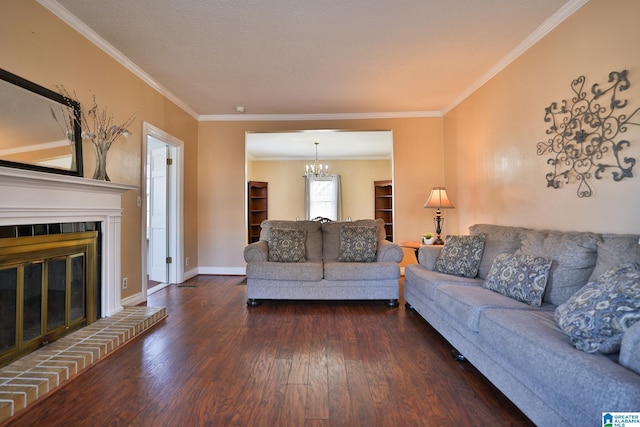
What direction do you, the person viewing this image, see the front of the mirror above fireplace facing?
facing the viewer and to the right of the viewer

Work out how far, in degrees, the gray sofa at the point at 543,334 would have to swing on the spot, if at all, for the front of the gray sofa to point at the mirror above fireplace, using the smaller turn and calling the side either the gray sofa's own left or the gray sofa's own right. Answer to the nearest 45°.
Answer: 0° — it already faces it

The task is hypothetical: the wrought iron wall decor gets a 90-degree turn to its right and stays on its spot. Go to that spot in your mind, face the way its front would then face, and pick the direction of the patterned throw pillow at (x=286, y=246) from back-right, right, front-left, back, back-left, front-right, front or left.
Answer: front-left

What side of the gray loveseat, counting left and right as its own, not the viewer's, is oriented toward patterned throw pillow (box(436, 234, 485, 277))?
left

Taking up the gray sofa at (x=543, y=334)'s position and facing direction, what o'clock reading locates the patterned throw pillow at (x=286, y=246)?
The patterned throw pillow is roughly at 2 o'clock from the gray sofa.

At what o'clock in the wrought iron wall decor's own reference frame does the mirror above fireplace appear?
The mirror above fireplace is roughly at 12 o'clock from the wrought iron wall decor.

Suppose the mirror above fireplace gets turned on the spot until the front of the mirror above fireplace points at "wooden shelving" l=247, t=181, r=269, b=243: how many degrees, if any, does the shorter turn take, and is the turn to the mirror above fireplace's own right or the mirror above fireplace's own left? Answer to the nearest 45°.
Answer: approximately 90° to the mirror above fireplace's own left

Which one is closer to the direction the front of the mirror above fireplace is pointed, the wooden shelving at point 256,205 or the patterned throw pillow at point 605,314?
the patterned throw pillow

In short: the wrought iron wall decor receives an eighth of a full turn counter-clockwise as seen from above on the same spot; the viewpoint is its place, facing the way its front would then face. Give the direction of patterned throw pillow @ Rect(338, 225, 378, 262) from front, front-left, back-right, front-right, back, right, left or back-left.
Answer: right

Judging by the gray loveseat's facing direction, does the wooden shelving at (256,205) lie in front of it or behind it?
behind

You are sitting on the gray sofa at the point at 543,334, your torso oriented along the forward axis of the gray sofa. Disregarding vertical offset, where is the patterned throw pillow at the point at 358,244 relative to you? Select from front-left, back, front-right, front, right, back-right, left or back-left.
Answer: right

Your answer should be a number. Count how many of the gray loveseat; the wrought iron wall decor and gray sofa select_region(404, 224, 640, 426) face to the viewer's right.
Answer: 0

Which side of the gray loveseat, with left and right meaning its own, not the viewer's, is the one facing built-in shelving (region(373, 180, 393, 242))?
back

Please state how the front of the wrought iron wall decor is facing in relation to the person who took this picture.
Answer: facing the viewer and to the left of the viewer

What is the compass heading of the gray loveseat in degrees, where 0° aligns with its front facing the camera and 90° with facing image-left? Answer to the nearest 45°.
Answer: approximately 0°

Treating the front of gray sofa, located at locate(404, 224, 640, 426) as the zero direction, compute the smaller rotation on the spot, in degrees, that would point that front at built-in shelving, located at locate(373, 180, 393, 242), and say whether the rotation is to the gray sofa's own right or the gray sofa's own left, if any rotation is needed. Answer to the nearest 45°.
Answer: approximately 90° to the gray sofa's own right

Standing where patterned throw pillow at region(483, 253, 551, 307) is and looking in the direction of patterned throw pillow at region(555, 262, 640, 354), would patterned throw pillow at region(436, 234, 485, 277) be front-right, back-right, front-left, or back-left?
back-right
